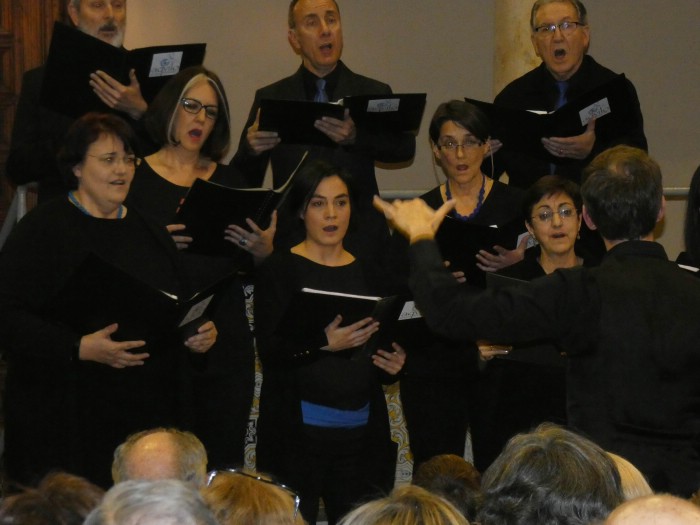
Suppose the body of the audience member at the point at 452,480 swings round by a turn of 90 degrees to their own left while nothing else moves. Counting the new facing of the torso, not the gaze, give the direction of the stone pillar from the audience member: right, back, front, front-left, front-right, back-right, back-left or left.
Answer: right

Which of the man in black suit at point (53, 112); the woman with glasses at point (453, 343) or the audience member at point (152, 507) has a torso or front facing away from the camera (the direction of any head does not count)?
the audience member

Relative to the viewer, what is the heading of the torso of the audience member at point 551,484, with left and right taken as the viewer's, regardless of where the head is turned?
facing away from the viewer

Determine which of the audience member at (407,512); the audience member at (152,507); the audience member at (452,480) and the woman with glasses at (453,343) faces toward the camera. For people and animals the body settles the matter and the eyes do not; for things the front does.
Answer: the woman with glasses

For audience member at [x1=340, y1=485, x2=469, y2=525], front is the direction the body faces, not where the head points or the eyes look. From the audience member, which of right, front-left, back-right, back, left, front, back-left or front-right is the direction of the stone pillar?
front

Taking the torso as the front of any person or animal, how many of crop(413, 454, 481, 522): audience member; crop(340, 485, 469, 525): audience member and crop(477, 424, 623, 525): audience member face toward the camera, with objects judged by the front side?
0

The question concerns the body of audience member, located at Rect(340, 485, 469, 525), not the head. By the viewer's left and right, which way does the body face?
facing away from the viewer

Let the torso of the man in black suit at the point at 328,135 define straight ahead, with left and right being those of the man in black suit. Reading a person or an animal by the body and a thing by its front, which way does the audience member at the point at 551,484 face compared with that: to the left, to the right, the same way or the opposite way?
the opposite way

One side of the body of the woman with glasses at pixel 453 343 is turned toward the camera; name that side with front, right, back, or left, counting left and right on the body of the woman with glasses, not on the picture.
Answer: front

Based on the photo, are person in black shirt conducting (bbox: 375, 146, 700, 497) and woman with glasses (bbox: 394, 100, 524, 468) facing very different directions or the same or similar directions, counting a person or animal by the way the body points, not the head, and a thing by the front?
very different directions

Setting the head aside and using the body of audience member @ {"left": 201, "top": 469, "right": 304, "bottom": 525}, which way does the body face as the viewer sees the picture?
away from the camera

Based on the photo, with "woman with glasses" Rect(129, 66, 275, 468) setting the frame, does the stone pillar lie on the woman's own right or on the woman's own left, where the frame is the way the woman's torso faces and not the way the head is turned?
on the woman's own left

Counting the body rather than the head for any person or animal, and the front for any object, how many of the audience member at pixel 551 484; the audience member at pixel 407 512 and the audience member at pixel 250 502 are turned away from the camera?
3

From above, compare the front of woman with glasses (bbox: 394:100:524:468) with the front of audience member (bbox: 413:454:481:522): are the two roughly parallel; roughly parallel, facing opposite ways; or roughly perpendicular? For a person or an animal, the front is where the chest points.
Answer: roughly parallel, facing opposite ways

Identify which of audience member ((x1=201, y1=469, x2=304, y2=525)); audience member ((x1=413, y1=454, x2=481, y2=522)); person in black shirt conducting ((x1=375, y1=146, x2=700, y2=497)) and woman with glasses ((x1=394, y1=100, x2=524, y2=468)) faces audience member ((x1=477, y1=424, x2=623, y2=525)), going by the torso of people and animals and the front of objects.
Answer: the woman with glasses

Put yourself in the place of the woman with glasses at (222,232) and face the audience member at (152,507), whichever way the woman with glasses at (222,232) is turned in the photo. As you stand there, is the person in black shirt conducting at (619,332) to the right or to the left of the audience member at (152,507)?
left

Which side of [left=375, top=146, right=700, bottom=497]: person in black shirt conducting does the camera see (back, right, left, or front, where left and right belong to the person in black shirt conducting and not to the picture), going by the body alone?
back
